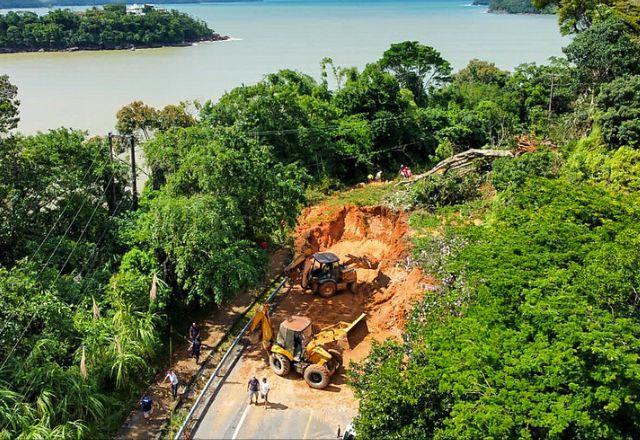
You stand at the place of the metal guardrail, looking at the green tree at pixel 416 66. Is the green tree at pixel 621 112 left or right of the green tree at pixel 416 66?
right

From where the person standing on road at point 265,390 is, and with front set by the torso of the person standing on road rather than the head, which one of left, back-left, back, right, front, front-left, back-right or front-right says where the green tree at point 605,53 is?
front-right

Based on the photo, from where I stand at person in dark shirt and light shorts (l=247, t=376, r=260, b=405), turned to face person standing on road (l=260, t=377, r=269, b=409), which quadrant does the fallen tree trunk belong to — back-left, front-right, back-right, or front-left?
front-left

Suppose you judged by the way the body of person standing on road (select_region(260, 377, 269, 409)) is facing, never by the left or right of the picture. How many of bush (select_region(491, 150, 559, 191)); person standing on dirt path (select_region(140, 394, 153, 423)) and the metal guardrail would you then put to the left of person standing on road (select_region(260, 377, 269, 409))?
2

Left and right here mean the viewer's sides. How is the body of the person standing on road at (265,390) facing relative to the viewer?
facing away from the viewer

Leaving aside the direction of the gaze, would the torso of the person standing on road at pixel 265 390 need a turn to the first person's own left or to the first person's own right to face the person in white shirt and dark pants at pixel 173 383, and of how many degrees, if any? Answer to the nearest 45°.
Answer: approximately 90° to the first person's own left

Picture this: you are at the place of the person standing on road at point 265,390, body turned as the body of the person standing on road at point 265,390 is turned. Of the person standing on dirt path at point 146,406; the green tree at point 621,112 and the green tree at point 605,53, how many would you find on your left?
1

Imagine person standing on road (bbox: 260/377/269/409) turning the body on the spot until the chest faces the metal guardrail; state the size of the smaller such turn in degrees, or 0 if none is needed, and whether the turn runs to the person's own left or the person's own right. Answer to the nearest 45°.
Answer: approximately 90° to the person's own left

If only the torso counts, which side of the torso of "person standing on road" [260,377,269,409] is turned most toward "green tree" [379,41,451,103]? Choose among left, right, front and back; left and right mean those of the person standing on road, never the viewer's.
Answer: front

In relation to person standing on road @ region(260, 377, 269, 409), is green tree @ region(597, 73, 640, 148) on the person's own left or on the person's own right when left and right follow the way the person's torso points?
on the person's own right

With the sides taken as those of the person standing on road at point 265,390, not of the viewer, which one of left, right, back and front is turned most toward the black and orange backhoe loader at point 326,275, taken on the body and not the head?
back

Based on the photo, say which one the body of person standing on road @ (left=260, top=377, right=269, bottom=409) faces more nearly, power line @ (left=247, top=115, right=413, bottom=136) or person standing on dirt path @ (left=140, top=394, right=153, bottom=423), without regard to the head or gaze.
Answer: the power line

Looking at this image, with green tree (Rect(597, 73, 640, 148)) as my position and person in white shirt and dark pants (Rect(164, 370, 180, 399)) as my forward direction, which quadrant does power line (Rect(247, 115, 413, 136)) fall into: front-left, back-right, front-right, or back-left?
front-right
